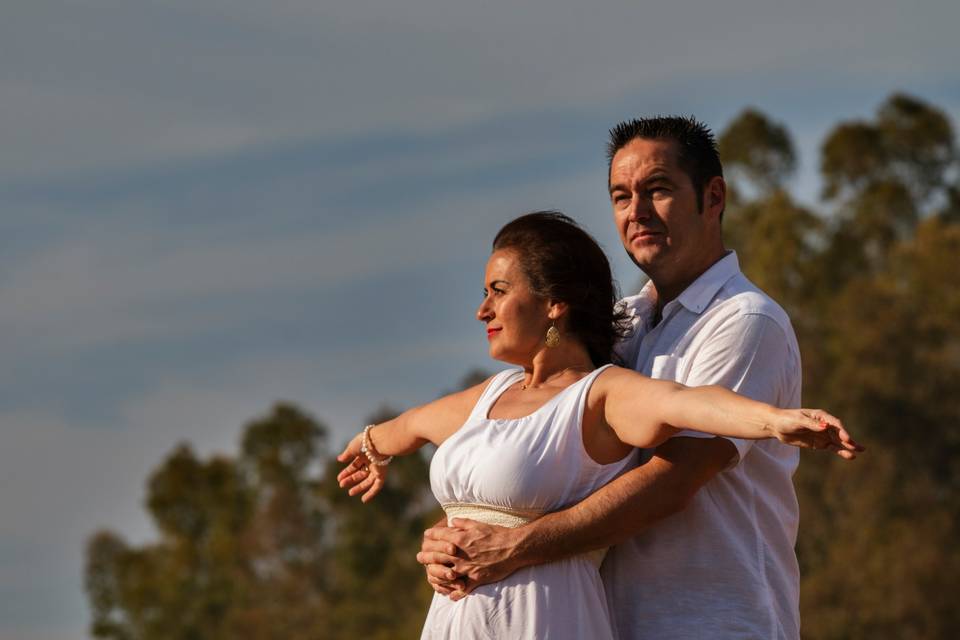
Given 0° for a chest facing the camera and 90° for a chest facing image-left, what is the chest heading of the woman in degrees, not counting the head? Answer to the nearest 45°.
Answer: approximately 45°
